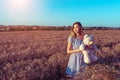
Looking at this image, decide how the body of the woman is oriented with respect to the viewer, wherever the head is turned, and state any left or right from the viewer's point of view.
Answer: facing the viewer and to the right of the viewer
